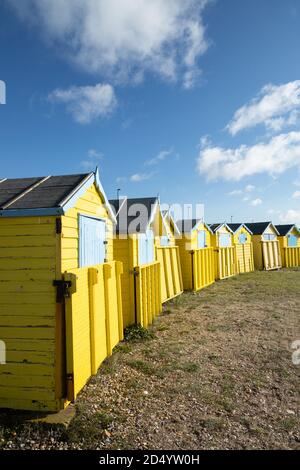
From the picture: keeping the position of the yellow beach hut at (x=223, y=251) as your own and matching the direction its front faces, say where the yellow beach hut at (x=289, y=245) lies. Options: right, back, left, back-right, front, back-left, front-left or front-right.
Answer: left

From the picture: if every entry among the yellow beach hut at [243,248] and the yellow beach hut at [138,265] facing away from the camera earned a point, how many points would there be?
0

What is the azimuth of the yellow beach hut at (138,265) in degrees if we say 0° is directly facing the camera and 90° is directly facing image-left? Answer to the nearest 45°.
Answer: approximately 315°

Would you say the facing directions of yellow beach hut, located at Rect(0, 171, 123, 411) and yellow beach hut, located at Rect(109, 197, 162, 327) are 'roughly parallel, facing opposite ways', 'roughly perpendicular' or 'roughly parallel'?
roughly parallel

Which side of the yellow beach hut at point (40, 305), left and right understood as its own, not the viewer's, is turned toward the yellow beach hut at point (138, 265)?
left

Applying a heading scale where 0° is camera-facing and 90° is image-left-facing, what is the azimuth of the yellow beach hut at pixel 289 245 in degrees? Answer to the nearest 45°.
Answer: approximately 315°

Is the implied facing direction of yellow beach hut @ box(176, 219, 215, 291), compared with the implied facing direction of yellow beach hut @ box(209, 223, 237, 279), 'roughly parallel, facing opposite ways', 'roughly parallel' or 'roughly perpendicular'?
roughly parallel

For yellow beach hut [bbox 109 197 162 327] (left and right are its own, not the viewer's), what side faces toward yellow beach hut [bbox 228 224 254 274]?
left

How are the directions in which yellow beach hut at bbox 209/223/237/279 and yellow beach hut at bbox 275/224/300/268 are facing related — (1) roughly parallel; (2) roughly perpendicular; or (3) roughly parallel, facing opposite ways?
roughly parallel

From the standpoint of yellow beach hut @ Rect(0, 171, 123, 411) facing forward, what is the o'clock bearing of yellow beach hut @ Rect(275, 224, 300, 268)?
yellow beach hut @ Rect(275, 224, 300, 268) is roughly at 9 o'clock from yellow beach hut @ Rect(0, 171, 123, 411).

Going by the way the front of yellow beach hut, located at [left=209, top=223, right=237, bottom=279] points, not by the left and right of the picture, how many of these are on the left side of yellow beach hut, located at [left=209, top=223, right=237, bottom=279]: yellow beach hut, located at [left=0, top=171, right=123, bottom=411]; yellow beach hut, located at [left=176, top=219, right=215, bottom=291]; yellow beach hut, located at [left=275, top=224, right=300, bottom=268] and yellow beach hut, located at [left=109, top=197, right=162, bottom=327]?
1

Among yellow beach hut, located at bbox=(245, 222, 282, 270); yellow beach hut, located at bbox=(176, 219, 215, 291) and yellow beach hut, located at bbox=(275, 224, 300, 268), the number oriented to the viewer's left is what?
0

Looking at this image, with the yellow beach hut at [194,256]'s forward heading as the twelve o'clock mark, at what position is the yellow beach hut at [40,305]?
the yellow beach hut at [40,305] is roughly at 2 o'clock from the yellow beach hut at [194,256].

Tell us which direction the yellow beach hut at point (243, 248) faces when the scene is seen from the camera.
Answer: facing the viewer and to the right of the viewer

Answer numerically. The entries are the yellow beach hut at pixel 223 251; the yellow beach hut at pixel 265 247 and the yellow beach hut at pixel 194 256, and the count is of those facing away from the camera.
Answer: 0

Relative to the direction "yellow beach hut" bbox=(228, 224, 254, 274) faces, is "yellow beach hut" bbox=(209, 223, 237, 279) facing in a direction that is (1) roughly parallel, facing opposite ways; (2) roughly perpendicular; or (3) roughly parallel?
roughly parallel

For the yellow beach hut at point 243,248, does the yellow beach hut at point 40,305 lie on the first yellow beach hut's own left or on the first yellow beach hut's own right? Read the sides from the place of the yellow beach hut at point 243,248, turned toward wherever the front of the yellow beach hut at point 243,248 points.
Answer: on the first yellow beach hut's own right

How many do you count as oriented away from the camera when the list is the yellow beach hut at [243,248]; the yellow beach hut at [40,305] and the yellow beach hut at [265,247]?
0
